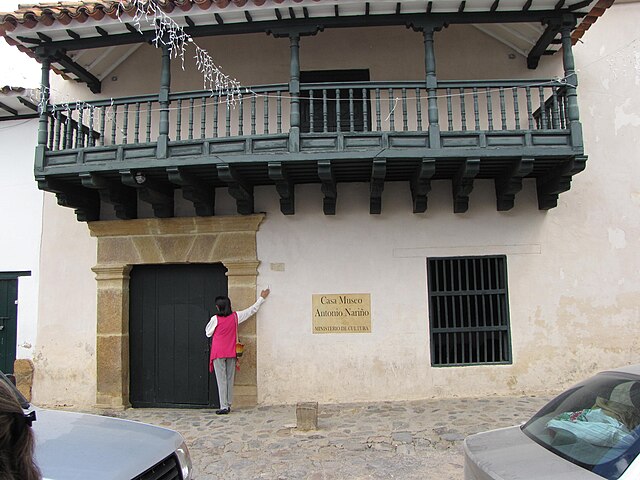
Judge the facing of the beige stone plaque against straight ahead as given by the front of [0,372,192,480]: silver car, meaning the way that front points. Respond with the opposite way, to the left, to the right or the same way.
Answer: to the right

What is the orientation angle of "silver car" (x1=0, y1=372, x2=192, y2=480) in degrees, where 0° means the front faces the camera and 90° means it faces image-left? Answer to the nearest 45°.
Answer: approximately 315°

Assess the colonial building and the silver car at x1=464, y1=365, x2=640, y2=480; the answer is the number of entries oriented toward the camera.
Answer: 1

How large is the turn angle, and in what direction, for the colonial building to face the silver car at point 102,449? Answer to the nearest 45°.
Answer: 0° — it already faces it

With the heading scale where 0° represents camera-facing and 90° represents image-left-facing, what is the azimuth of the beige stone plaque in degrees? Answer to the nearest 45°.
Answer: approximately 0°

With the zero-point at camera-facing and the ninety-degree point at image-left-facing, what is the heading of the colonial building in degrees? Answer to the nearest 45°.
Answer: approximately 0°

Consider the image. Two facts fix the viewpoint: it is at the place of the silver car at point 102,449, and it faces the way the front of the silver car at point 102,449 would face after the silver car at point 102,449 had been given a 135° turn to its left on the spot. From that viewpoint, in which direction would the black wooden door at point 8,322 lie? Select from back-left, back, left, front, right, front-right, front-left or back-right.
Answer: front

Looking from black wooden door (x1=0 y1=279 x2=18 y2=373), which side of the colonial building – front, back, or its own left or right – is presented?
right
